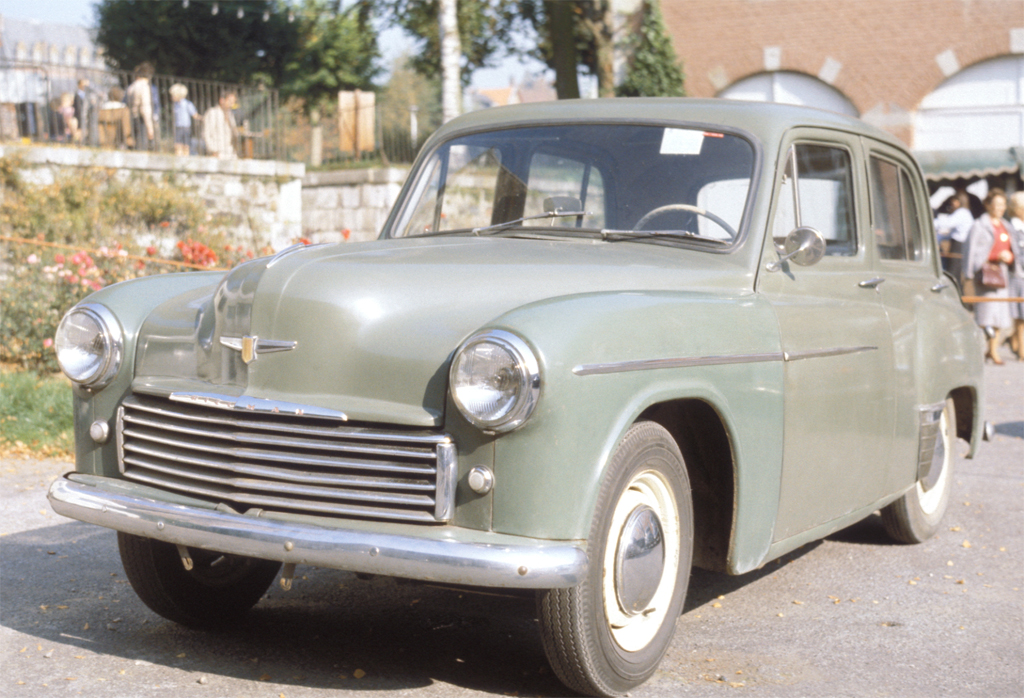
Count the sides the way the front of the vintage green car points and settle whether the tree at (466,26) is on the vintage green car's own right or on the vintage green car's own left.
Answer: on the vintage green car's own right

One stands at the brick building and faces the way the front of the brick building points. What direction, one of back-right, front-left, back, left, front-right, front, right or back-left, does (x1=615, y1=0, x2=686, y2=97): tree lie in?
right

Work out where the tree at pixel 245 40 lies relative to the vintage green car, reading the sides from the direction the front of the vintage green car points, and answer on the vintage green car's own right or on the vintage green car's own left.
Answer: on the vintage green car's own right

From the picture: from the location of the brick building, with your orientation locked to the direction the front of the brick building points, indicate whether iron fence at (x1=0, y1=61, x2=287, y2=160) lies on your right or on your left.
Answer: on your right

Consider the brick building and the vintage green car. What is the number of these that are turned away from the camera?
0

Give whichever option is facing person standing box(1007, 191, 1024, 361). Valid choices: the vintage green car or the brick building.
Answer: the brick building

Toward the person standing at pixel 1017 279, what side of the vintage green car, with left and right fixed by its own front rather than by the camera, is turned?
back

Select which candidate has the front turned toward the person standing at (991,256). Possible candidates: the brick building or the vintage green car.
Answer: the brick building

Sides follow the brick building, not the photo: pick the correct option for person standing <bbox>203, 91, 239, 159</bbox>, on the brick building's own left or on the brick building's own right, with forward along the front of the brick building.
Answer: on the brick building's own right

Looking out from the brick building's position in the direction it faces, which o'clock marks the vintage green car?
The vintage green car is roughly at 12 o'clock from the brick building.

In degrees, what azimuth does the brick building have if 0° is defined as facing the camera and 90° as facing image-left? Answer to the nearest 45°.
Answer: approximately 0°

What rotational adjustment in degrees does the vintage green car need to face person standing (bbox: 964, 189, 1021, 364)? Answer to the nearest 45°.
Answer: approximately 180°

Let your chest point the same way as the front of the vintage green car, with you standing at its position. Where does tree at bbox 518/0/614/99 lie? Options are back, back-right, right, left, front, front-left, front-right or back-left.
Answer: back-right

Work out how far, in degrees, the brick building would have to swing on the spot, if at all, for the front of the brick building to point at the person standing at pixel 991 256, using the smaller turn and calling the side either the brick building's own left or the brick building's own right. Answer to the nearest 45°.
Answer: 0° — it already faces them

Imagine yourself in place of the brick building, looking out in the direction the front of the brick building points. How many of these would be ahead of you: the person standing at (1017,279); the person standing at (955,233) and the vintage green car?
3
